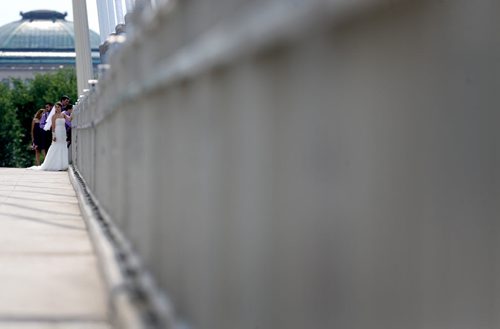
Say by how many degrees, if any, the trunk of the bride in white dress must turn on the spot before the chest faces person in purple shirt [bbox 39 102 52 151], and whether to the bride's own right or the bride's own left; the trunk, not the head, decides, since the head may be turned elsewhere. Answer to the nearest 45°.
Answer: approximately 135° to the bride's own left

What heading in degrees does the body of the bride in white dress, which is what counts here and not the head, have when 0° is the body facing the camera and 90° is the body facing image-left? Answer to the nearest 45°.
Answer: approximately 315°
